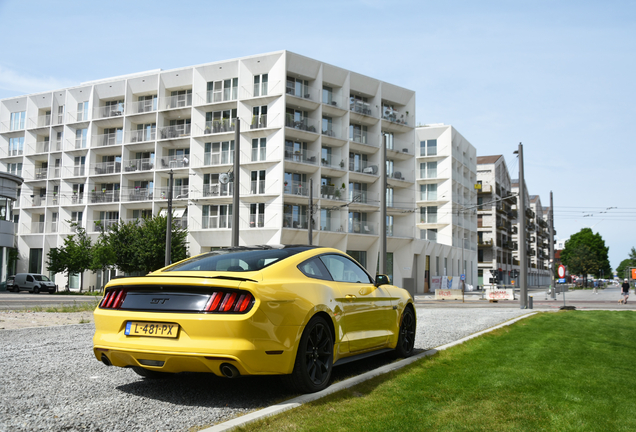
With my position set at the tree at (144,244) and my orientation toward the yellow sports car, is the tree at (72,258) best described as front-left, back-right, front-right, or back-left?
back-right

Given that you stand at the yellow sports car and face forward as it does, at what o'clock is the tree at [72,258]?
The tree is roughly at 10 o'clock from the yellow sports car.

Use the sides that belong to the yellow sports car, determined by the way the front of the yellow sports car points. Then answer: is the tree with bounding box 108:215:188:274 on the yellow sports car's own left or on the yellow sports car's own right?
on the yellow sports car's own left

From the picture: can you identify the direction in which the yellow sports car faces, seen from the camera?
facing away from the viewer and to the right of the viewer

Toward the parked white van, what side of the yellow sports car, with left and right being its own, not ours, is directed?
left
